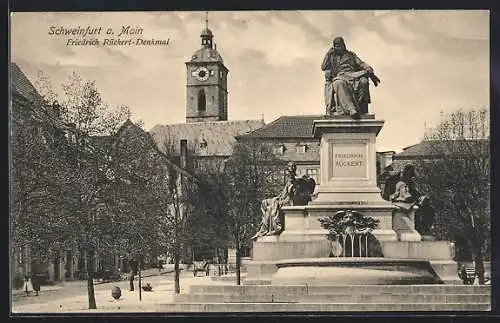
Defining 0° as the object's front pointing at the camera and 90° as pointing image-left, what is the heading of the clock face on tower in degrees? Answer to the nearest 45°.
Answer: approximately 0°

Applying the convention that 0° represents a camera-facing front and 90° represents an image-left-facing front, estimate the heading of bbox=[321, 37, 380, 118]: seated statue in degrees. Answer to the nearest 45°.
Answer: approximately 0°

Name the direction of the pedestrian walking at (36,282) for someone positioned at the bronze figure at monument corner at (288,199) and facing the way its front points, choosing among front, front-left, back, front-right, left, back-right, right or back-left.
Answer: front-right

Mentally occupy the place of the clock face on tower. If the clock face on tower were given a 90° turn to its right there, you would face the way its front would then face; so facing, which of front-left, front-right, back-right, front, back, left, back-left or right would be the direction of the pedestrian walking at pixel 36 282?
front-left

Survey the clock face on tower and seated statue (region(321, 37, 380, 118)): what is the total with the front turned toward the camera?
2
